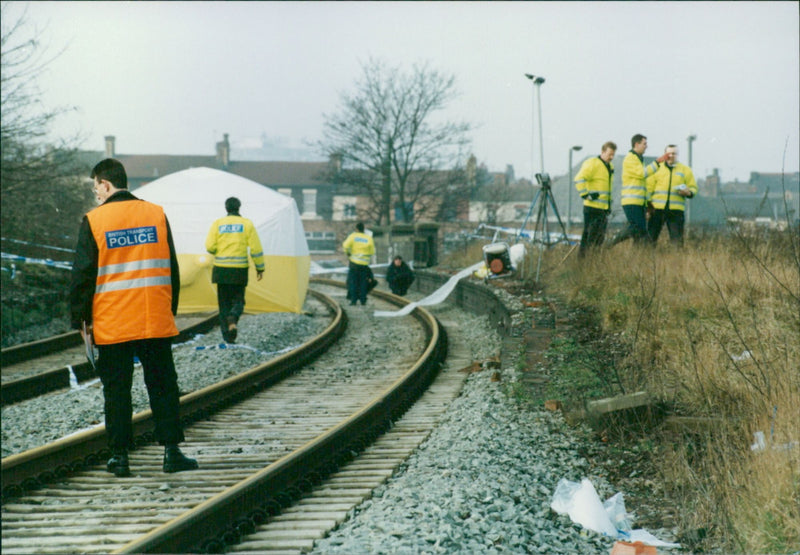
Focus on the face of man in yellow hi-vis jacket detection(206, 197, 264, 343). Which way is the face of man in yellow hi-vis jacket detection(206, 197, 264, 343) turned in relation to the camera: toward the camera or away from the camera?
away from the camera

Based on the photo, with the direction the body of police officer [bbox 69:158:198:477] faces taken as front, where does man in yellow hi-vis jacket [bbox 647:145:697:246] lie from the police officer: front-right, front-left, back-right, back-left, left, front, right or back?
front-right

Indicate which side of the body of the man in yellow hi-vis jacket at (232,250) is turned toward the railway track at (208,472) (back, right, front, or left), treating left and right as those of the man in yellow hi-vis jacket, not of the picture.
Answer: back

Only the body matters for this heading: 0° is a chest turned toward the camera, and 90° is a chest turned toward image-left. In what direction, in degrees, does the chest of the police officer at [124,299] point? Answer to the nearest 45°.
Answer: approximately 180°

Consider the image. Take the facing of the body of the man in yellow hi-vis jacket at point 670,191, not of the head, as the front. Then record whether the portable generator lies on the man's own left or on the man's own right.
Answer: on the man's own right

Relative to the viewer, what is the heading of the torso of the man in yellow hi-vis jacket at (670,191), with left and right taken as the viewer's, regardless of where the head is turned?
facing the viewer

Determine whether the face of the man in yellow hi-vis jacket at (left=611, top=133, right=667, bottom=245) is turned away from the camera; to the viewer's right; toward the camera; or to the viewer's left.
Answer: to the viewer's right

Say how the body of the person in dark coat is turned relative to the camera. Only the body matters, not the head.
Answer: toward the camera

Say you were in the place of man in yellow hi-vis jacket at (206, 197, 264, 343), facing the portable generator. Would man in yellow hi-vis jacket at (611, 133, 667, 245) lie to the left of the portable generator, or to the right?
right

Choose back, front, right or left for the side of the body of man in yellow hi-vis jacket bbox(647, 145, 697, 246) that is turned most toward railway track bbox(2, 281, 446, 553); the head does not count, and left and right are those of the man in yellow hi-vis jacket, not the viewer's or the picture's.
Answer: front

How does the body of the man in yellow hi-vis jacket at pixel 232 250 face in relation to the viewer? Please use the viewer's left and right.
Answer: facing away from the viewer
